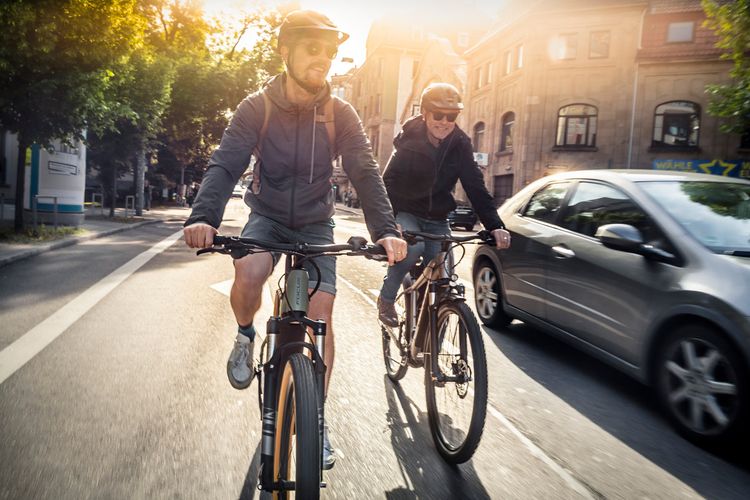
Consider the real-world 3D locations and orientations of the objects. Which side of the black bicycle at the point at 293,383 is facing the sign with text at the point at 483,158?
back

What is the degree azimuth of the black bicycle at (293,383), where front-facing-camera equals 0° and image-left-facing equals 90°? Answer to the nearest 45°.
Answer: approximately 0°

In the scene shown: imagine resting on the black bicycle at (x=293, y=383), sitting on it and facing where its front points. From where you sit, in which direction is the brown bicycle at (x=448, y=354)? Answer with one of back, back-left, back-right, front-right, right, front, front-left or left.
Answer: back-left

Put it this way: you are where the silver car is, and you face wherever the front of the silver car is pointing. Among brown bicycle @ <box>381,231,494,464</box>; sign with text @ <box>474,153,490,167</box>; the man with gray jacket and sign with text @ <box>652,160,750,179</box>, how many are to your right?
2

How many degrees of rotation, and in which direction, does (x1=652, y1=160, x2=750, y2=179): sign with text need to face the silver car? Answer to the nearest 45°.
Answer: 0° — it already faces it

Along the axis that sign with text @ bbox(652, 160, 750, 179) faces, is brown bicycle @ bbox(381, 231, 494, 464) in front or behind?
in front

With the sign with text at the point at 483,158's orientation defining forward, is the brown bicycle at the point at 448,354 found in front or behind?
in front
